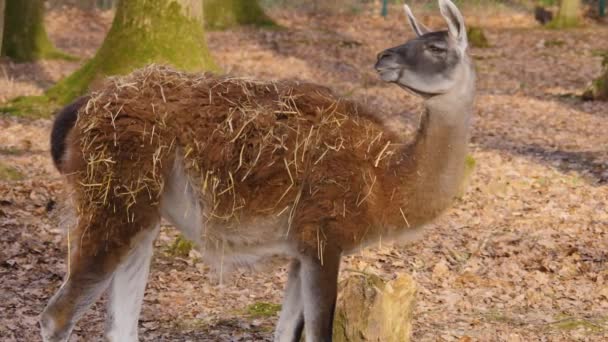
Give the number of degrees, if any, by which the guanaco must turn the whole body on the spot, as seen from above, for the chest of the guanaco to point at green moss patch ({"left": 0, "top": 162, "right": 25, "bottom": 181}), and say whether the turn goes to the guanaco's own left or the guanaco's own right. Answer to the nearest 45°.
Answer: approximately 135° to the guanaco's own left

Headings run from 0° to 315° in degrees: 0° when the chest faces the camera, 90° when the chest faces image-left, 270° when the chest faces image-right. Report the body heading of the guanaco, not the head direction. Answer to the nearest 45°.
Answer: approximately 270°

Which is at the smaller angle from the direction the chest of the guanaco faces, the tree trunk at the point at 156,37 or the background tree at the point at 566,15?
the background tree

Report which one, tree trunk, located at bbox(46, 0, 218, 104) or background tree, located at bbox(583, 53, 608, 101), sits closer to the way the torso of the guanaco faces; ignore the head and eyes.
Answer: the background tree
